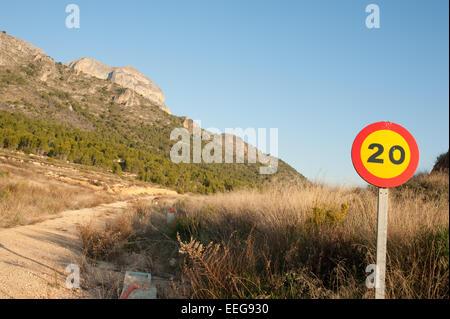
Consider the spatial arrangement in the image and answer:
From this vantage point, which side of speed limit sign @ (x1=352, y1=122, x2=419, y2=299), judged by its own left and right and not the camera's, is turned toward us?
front
